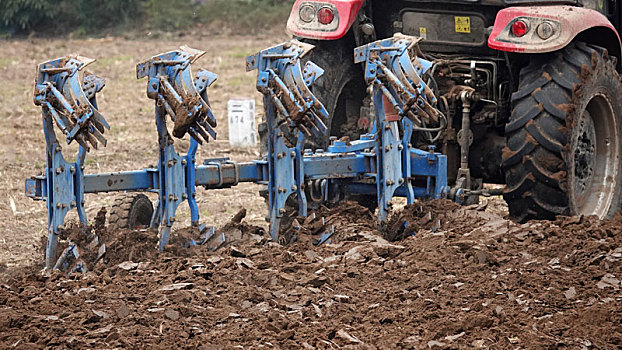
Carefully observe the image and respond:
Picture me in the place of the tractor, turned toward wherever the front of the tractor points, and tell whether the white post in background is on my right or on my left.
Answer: on my left

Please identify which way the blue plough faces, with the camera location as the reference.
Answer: facing away from the viewer and to the right of the viewer

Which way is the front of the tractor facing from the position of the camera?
facing away from the viewer and to the right of the viewer
